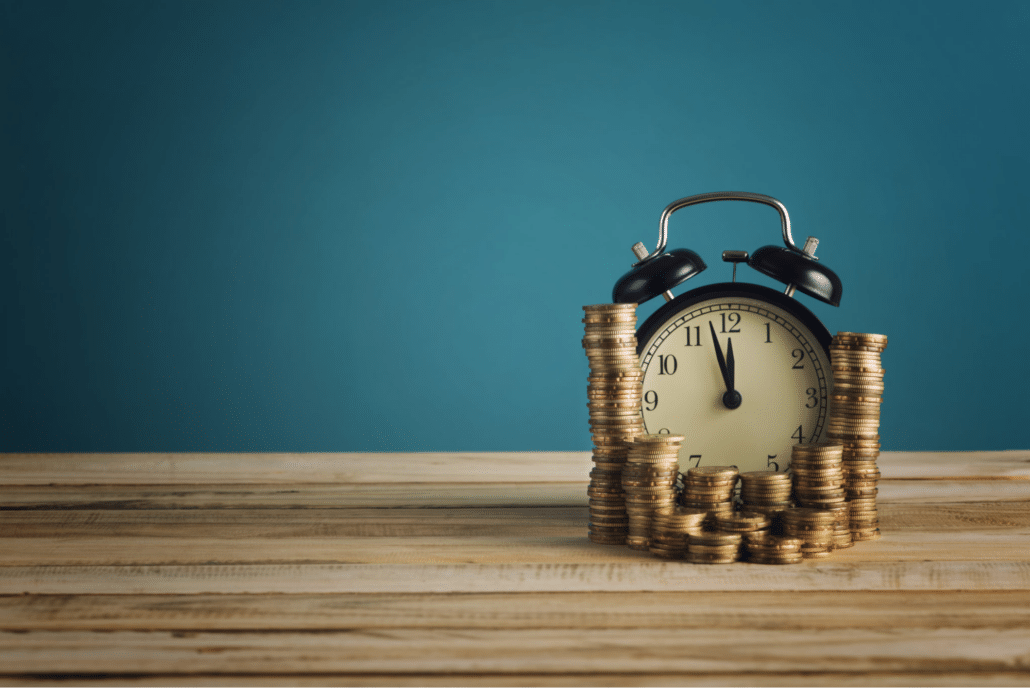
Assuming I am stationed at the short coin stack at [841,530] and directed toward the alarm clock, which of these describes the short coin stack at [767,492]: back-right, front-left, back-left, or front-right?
front-left

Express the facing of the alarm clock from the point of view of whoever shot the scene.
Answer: facing the viewer

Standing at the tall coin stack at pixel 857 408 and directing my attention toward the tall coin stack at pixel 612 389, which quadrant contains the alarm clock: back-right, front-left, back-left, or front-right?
front-right
